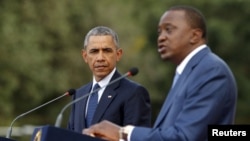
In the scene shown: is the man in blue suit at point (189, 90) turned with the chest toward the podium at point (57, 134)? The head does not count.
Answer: yes

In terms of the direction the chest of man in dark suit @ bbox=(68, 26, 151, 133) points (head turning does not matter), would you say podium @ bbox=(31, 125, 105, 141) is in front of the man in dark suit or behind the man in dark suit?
in front

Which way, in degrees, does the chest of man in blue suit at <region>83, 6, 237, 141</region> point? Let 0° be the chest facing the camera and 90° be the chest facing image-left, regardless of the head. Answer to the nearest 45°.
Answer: approximately 90°

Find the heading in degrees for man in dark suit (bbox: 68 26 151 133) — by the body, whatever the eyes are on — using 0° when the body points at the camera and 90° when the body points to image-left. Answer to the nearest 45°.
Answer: approximately 45°
